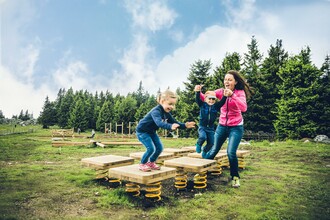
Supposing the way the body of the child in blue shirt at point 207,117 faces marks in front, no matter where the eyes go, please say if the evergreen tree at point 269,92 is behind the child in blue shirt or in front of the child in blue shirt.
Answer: behind

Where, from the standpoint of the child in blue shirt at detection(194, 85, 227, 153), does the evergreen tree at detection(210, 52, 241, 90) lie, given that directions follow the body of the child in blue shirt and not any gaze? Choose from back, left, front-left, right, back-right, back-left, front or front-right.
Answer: back

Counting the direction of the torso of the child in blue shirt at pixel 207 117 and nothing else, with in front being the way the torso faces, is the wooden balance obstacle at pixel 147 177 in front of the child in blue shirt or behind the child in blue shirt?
in front

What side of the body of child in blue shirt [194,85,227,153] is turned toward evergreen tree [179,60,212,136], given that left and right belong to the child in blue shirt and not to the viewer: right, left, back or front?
back

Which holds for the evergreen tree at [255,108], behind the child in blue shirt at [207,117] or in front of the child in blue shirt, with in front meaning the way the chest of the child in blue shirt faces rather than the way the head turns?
behind

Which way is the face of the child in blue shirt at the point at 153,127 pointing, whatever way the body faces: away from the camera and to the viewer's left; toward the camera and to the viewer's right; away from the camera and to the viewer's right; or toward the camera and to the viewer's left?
toward the camera and to the viewer's right

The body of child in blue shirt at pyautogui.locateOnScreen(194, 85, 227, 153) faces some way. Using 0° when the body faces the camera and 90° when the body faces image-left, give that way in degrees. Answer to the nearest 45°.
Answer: approximately 0°

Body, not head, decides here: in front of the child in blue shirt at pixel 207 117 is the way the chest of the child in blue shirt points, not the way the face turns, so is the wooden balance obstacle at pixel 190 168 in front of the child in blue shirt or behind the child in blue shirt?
in front

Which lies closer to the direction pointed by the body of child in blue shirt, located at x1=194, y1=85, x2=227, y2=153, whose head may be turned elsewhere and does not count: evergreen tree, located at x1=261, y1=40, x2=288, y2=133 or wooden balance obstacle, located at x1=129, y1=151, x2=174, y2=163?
the wooden balance obstacle

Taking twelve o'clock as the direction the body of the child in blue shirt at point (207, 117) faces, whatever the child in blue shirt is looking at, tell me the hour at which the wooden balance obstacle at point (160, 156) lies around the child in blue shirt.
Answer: The wooden balance obstacle is roughly at 3 o'clock from the child in blue shirt.

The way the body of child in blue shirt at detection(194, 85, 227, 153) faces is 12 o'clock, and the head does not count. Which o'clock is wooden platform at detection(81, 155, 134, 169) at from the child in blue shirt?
The wooden platform is roughly at 2 o'clock from the child in blue shirt.

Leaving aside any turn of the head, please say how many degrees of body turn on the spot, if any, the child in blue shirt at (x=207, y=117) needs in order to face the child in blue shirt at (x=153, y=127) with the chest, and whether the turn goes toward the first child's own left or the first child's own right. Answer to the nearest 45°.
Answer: approximately 45° to the first child's own right
